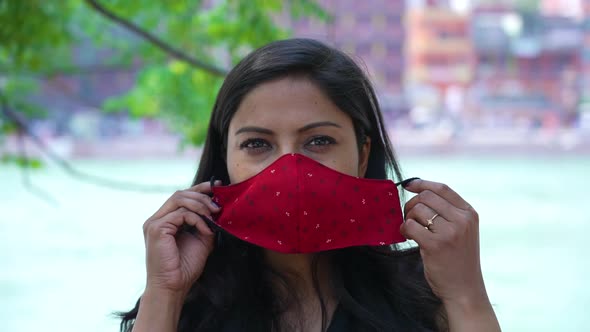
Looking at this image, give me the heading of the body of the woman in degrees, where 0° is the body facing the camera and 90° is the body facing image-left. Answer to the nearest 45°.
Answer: approximately 0°

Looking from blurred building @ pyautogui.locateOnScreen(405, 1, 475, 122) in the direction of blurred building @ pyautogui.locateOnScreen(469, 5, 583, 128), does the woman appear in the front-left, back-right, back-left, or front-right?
back-right

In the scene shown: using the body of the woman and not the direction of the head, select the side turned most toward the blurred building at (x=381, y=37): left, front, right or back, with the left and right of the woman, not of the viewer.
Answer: back

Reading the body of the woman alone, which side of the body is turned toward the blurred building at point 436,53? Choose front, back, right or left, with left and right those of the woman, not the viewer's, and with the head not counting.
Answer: back

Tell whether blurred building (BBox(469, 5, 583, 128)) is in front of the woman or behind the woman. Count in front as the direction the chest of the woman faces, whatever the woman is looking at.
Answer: behind
